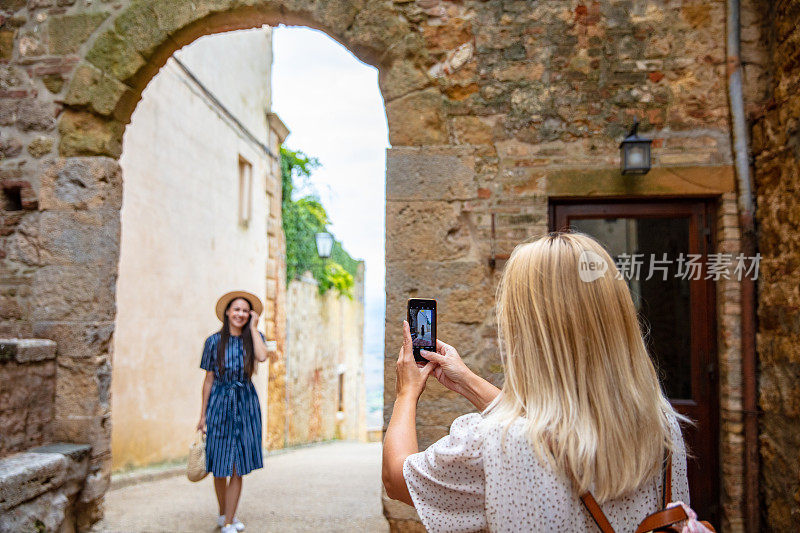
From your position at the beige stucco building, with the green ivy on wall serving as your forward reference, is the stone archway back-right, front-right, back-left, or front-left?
back-right

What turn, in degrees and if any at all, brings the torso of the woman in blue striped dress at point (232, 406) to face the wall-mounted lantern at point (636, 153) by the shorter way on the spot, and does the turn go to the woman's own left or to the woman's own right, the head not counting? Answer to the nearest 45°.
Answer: approximately 45° to the woman's own left

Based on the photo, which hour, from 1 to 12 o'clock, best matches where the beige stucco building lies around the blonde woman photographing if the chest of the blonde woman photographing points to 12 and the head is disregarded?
The beige stucco building is roughly at 12 o'clock from the blonde woman photographing.

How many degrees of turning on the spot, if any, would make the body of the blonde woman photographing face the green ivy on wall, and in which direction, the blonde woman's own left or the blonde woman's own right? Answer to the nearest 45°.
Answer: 0° — they already face it

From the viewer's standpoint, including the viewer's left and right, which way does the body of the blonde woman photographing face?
facing away from the viewer and to the left of the viewer

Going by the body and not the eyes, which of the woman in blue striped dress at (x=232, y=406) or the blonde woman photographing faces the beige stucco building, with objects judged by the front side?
the blonde woman photographing

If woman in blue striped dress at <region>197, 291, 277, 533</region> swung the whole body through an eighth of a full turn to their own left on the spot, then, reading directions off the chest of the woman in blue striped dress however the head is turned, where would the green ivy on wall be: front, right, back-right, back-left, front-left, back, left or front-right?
back-left

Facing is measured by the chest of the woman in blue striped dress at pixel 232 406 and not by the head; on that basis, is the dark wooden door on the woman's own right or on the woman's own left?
on the woman's own left

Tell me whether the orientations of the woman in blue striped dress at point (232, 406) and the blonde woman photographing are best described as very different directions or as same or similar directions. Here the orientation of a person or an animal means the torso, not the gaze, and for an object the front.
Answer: very different directions

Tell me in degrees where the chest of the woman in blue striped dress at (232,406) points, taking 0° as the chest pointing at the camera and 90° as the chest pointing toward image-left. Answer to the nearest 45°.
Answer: approximately 0°

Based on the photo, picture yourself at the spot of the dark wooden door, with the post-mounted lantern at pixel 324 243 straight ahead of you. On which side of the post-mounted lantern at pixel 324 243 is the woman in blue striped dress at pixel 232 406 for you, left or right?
left

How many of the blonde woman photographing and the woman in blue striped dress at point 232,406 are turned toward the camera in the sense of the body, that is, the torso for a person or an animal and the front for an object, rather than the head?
1

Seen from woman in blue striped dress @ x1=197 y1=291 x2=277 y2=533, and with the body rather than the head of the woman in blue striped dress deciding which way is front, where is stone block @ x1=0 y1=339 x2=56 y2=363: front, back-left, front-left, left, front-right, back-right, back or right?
right

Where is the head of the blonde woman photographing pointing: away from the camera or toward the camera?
away from the camera
